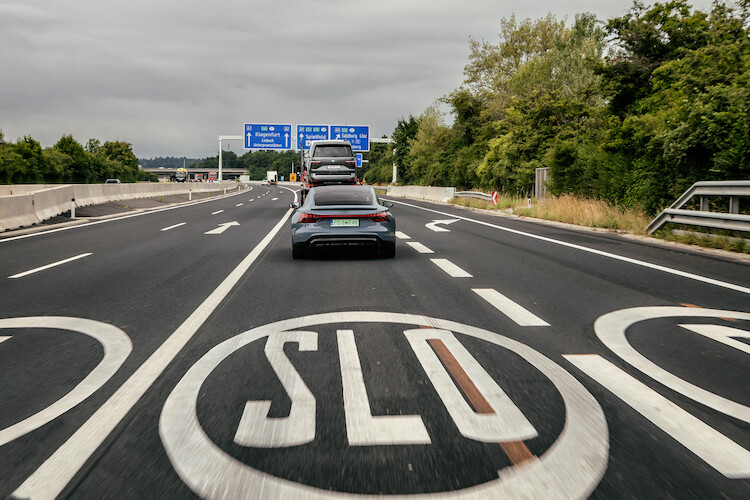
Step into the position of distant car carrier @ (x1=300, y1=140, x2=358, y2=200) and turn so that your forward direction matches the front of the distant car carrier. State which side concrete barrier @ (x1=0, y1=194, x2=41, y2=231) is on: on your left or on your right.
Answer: on your left

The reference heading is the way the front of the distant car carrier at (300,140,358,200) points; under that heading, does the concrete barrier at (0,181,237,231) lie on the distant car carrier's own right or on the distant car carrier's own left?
on the distant car carrier's own left

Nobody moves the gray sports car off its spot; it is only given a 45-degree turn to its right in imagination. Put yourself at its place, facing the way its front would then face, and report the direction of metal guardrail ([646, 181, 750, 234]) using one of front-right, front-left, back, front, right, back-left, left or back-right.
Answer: front-right

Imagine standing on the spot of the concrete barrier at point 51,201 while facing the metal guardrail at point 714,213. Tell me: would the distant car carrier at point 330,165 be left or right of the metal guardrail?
left

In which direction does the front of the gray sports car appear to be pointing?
away from the camera

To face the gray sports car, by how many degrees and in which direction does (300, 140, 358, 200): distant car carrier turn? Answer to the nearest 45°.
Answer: approximately 180°

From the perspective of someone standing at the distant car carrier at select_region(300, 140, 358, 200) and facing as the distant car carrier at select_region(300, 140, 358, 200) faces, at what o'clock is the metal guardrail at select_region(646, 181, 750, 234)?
The metal guardrail is roughly at 5 o'clock from the distant car carrier.

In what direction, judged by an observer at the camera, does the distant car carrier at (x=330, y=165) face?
facing away from the viewer

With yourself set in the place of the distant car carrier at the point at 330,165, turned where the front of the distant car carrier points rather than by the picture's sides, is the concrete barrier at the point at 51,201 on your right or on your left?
on your left

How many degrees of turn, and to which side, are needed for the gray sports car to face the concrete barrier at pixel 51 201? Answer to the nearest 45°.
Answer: approximately 45° to its left

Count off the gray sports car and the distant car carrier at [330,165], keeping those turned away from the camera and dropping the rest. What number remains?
2
